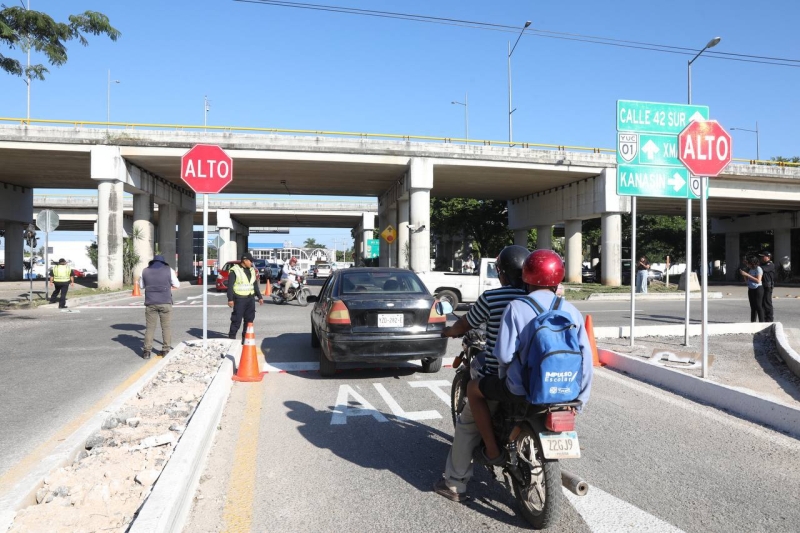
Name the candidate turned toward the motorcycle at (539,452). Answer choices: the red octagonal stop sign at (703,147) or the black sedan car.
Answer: the red octagonal stop sign

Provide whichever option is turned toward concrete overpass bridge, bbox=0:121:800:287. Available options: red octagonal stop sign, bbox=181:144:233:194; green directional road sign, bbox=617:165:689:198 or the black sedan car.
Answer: the black sedan car

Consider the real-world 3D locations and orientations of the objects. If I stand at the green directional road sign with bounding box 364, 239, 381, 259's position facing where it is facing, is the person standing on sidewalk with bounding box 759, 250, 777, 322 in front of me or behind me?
in front

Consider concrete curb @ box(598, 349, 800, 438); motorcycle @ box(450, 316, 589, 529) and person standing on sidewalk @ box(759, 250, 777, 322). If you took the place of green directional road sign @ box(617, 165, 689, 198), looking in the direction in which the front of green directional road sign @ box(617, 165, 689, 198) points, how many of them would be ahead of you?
2

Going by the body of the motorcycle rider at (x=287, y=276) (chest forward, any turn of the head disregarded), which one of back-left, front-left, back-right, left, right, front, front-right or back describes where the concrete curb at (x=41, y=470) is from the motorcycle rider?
front-right

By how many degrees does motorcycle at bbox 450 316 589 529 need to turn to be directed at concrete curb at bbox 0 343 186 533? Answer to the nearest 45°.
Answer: approximately 45° to its left

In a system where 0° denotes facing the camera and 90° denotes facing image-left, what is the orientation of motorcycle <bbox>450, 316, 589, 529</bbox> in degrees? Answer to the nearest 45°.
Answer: approximately 135°

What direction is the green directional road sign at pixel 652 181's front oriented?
toward the camera

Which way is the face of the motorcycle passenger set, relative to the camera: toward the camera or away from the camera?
away from the camera

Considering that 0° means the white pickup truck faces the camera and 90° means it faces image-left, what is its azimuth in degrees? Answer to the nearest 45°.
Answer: approximately 270°

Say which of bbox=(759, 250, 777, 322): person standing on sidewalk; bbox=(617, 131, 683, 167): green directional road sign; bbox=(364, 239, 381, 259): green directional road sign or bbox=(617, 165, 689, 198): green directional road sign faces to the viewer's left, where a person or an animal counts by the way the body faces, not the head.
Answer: the person standing on sidewalk

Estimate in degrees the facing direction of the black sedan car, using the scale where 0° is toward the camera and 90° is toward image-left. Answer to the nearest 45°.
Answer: approximately 180°

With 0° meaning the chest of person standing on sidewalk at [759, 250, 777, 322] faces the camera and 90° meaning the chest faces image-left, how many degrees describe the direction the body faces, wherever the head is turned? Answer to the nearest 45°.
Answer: approximately 90°
